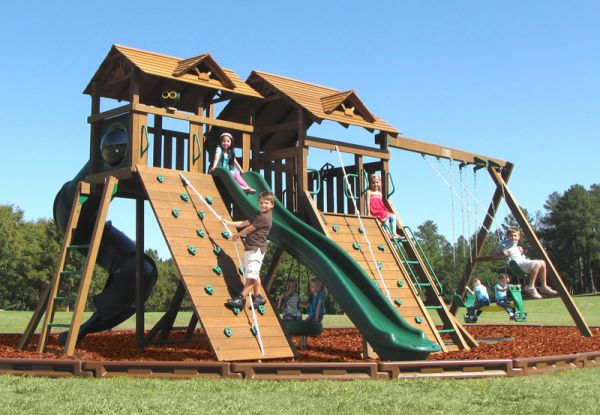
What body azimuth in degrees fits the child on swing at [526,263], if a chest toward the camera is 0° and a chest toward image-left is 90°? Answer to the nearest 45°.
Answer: approximately 315°

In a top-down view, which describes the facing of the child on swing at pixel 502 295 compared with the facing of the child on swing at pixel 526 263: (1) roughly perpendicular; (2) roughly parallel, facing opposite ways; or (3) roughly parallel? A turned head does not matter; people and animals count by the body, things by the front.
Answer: roughly parallel

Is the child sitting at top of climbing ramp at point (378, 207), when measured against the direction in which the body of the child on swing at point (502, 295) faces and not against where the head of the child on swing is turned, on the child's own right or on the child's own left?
on the child's own right
